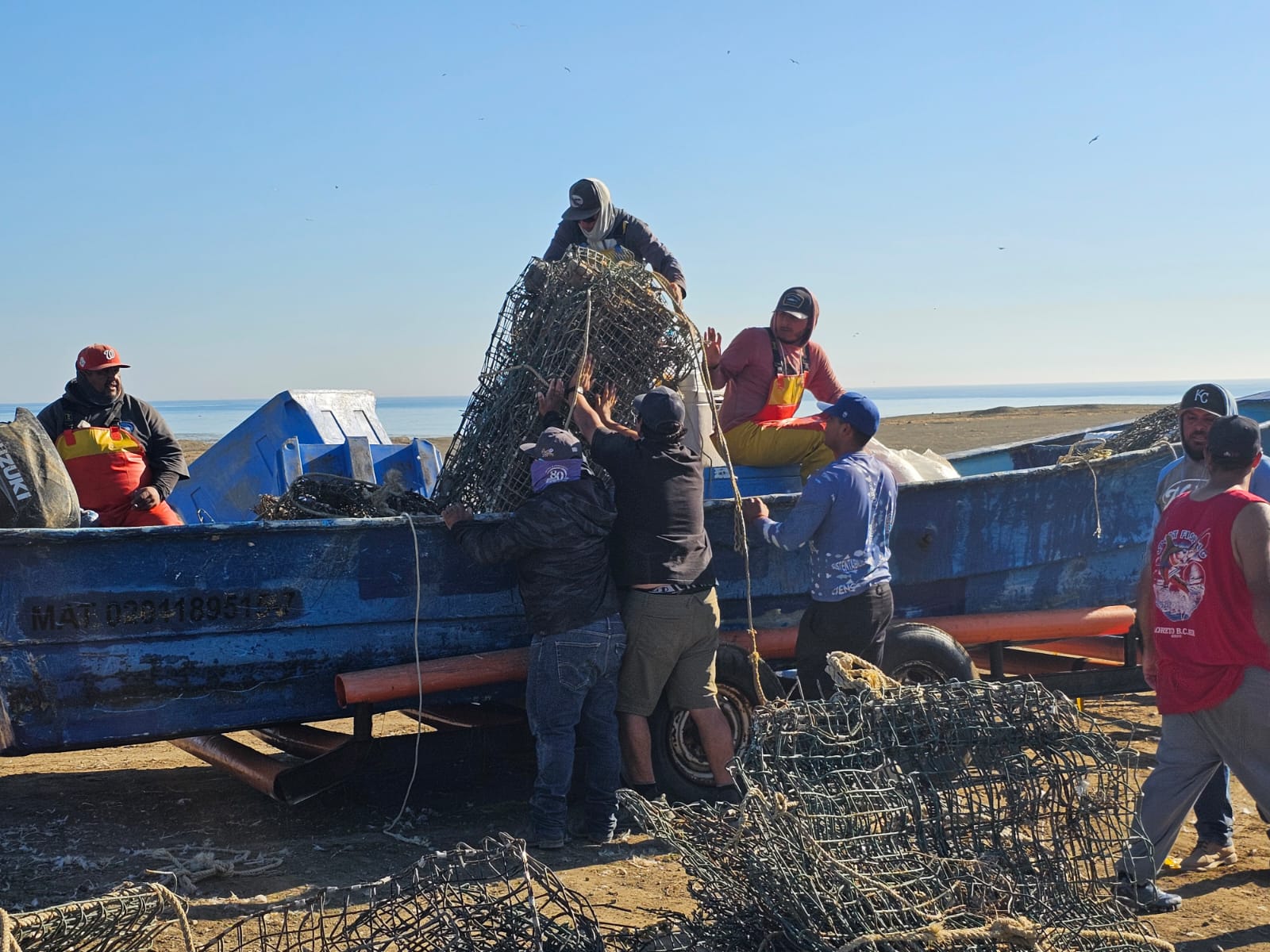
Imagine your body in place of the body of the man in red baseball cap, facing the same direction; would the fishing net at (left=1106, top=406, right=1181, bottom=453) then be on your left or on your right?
on your left

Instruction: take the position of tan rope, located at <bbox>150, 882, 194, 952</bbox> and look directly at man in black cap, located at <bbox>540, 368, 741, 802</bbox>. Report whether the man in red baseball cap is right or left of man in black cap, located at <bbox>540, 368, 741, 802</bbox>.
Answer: left

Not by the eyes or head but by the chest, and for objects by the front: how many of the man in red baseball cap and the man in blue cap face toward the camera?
1

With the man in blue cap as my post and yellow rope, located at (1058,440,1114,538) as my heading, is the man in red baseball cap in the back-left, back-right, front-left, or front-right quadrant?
back-left

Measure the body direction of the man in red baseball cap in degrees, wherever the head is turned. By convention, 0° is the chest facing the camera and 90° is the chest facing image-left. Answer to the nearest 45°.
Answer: approximately 0°

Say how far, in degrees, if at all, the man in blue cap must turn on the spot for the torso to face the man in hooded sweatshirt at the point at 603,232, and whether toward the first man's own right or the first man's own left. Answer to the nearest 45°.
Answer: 0° — they already face them

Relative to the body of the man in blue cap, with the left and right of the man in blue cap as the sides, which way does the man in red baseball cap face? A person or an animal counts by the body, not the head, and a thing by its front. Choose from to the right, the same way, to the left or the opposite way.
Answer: the opposite way

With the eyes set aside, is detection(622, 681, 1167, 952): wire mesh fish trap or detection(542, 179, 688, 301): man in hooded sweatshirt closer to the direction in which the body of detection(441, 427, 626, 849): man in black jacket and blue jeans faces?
the man in hooded sweatshirt

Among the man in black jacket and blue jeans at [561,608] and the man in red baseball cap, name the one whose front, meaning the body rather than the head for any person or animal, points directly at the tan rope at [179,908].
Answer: the man in red baseball cap

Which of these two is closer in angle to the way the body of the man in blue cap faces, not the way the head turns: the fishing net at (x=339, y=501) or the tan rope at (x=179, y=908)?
the fishing net

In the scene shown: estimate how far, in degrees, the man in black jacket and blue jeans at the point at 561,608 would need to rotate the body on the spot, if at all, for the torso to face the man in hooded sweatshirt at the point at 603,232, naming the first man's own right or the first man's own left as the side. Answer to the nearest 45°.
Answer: approximately 45° to the first man's own right

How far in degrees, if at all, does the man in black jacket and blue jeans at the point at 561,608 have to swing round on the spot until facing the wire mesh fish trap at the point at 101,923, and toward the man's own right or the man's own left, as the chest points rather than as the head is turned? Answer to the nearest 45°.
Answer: approximately 90° to the man's own left

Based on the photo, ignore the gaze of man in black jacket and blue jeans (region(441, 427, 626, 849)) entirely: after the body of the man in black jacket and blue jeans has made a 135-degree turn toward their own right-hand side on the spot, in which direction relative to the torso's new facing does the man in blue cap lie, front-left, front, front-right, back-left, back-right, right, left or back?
front

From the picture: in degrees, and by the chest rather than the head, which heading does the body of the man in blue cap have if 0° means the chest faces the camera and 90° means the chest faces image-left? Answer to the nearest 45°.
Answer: approximately 135°

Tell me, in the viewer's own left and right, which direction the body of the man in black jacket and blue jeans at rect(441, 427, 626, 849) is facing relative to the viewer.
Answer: facing away from the viewer and to the left of the viewer

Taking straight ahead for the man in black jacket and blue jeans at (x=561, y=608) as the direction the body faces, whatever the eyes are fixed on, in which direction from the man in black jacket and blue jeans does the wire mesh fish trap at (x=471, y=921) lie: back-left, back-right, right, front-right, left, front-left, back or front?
back-left

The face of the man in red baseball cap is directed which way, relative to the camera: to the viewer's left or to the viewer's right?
to the viewer's right
